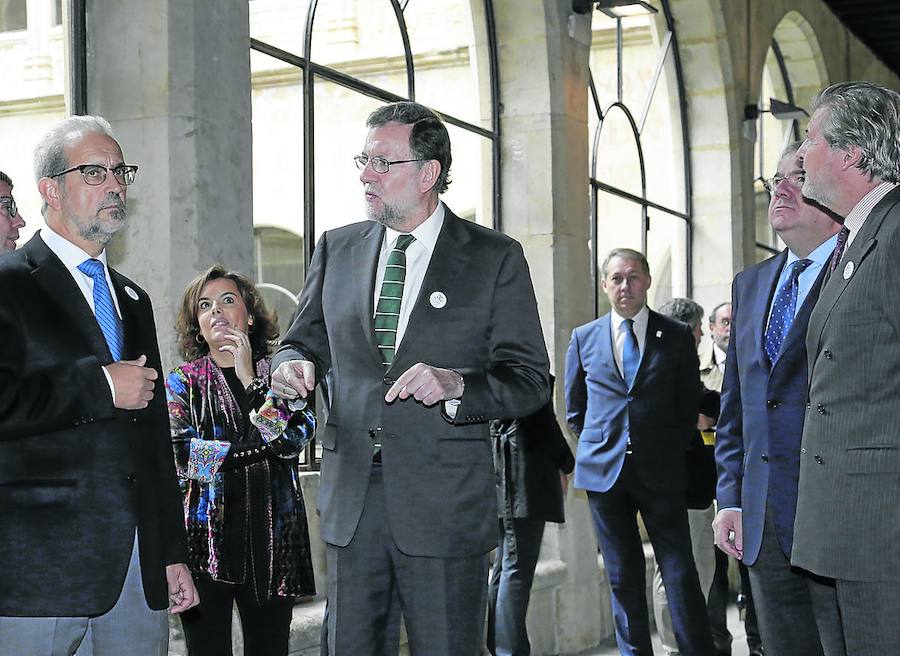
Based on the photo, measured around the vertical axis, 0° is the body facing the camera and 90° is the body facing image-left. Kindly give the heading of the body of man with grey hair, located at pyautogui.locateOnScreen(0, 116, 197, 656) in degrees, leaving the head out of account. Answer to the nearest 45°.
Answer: approximately 315°

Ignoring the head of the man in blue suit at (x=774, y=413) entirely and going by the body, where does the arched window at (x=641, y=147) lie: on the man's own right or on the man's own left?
on the man's own right

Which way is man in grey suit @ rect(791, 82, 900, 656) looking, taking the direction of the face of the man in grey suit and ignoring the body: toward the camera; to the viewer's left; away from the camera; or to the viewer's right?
to the viewer's left

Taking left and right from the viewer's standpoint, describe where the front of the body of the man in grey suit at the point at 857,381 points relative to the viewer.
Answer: facing to the left of the viewer

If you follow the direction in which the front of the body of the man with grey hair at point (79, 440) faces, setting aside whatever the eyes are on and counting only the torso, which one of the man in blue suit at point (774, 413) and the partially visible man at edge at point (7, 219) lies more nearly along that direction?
the man in blue suit

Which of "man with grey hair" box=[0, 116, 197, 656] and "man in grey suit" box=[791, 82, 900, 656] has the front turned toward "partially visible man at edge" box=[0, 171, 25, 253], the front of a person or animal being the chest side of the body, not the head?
the man in grey suit

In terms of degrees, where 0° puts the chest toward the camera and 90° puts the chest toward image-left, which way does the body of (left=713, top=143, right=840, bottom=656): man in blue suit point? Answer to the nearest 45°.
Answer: approximately 45°

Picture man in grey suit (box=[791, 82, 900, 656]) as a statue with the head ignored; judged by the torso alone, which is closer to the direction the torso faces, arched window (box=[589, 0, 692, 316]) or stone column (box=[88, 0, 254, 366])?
the stone column

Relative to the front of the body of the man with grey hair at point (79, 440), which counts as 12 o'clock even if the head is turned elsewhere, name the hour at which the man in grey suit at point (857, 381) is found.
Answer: The man in grey suit is roughly at 11 o'clock from the man with grey hair.
